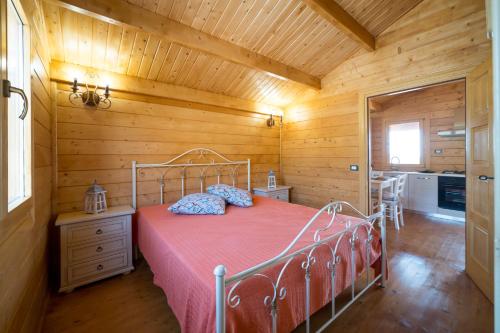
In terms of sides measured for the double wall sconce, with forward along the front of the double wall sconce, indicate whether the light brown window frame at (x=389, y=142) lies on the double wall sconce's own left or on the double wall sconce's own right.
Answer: on the double wall sconce's own left

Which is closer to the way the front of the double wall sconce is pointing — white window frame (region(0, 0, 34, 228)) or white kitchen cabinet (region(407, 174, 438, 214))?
the white window frame

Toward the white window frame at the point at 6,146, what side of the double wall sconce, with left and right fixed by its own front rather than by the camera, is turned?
front

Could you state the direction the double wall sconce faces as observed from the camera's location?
facing the viewer

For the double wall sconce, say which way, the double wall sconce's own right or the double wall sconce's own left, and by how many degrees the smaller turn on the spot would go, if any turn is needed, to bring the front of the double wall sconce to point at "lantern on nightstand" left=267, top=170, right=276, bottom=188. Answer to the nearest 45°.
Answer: approximately 90° to the double wall sconce's own left

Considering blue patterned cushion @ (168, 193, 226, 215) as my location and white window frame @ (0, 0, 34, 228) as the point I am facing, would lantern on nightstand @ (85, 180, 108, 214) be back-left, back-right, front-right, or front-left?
front-right

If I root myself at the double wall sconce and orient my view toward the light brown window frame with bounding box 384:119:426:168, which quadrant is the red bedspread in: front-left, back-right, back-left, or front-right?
front-right

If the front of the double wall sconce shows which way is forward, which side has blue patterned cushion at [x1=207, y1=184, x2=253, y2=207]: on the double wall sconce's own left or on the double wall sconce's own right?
on the double wall sconce's own left
